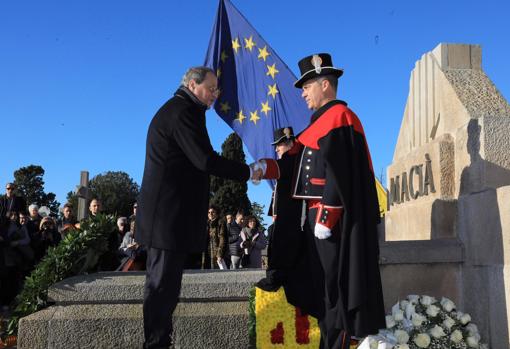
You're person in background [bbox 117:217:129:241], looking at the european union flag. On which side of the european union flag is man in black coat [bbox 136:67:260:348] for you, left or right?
right

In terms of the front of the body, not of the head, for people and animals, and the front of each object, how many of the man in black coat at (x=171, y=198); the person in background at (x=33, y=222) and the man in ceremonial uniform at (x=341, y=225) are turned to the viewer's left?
1

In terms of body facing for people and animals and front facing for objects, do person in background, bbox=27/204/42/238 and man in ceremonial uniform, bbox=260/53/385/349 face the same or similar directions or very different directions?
very different directions

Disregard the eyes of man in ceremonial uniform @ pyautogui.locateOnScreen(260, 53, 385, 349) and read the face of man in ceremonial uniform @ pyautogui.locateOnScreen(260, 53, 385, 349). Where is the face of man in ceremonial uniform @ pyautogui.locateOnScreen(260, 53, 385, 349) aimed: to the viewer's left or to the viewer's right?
to the viewer's left

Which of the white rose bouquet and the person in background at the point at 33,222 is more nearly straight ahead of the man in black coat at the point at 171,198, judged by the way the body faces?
the white rose bouquet

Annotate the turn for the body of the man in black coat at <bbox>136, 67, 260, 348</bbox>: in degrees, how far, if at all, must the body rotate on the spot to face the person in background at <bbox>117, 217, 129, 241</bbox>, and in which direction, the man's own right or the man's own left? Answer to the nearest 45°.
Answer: approximately 90° to the man's own left

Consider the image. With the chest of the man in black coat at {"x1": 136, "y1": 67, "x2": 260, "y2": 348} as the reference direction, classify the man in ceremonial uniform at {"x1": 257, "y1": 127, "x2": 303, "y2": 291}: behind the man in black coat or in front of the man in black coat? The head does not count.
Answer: in front

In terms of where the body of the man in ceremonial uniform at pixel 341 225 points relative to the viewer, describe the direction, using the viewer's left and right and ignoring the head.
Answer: facing to the left of the viewer

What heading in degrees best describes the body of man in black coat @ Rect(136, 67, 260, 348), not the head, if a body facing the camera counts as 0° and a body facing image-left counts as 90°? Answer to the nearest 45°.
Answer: approximately 270°

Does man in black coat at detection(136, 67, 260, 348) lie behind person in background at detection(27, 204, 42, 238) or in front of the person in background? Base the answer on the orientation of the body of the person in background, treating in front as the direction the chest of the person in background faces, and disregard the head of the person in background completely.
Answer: in front

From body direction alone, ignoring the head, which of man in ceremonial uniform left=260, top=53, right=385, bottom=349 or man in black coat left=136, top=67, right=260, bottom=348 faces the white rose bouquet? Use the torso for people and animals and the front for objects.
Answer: the man in black coat

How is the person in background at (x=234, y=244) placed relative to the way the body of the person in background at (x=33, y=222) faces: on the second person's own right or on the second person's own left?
on the second person's own left

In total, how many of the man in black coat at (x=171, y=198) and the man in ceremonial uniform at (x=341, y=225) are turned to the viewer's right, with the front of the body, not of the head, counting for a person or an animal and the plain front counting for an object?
1
